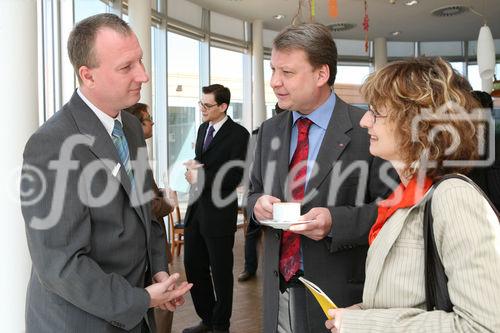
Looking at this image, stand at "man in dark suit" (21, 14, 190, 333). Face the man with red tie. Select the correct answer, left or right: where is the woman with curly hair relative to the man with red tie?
right

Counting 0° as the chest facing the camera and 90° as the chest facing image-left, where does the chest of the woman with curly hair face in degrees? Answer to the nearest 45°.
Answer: approximately 90°

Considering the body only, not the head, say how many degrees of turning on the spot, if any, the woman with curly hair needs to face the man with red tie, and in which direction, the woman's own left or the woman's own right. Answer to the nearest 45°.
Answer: approximately 45° to the woman's own right

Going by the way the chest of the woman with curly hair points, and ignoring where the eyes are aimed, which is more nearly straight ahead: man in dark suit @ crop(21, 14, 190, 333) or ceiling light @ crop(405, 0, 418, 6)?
the man in dark suit

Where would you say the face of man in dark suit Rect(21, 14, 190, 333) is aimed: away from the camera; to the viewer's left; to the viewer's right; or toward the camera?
to the viewer's right

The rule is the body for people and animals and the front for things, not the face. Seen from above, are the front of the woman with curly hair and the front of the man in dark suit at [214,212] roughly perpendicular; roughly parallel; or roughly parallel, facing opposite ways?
roughly perpendicular

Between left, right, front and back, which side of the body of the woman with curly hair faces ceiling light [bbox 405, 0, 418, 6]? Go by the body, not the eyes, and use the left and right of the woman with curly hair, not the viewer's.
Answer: right

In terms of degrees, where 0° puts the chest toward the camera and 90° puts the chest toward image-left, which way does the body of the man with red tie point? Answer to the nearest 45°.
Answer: approximately 45°

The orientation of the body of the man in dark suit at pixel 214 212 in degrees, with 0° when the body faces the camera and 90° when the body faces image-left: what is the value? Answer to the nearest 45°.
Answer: approximately 45°
